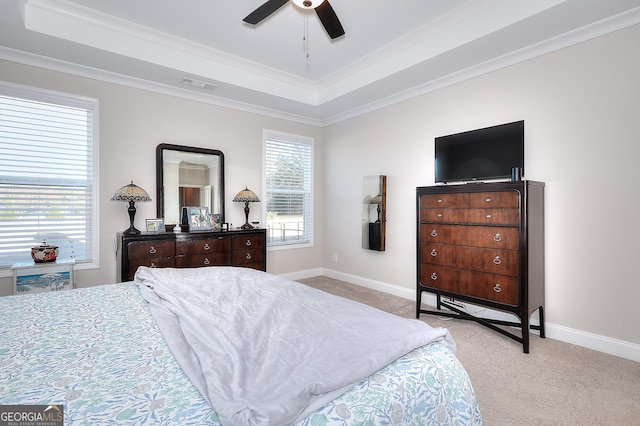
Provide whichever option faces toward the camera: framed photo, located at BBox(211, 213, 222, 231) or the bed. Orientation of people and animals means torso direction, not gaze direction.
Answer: the framed photo

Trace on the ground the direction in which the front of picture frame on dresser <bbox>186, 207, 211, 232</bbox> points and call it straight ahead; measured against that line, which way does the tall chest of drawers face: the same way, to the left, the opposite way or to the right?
to the right

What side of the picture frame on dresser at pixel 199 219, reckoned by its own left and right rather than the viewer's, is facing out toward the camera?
front

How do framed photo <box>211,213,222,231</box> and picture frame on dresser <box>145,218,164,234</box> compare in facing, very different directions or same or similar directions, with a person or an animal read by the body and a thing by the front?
same or similar directions

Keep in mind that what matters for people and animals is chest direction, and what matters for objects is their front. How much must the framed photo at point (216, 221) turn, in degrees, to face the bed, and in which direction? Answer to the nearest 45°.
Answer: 0° — it already faces it

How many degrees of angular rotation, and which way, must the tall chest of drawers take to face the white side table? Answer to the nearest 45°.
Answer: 0° — it already faces it

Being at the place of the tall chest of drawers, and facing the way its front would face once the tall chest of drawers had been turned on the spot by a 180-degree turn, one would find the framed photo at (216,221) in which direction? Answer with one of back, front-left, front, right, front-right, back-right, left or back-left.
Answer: back-left

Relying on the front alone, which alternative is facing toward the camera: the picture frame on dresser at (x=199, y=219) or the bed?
the picture frame on dresser

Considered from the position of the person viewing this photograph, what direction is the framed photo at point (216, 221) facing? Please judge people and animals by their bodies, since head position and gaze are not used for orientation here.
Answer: facing the viewer

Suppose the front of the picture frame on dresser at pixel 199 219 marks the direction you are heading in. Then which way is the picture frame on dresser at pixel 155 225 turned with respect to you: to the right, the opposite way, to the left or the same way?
the same way

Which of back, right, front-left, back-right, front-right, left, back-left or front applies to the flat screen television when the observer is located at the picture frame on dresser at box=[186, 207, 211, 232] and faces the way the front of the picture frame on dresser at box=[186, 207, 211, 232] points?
front-left

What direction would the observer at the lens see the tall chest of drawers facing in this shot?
facing the viewer and to the left of the viewer

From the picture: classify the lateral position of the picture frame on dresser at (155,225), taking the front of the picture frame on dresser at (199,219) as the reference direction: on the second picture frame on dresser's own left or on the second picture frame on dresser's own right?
on the second picture frame on dresser's own right

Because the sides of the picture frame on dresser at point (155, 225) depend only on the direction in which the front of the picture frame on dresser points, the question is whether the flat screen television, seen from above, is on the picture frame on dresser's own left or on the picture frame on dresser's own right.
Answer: on the picture frame on dresser's own left

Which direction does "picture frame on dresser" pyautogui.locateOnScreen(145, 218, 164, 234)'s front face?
toward the camera

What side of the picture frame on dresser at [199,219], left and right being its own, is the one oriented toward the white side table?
right

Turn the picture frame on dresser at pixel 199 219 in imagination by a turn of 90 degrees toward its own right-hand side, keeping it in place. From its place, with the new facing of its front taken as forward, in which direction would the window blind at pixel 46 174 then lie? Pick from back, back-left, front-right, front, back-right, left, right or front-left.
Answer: front
